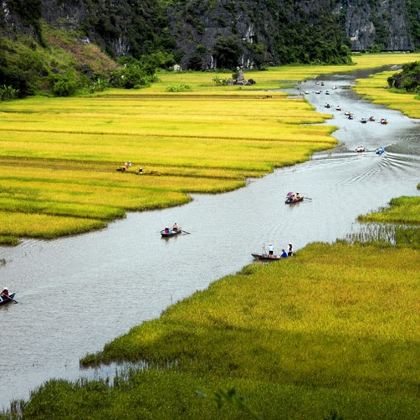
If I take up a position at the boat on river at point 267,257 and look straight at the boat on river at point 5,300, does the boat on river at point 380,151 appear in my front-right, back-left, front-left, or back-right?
back-right
